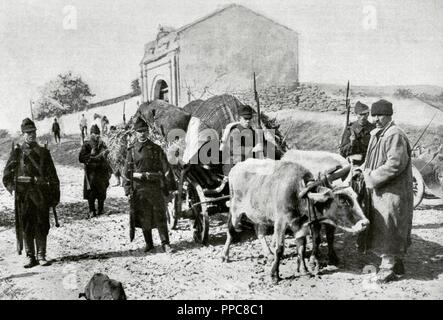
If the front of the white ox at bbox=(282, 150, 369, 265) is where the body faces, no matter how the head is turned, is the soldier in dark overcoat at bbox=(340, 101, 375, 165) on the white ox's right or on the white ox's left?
on the white ox's left

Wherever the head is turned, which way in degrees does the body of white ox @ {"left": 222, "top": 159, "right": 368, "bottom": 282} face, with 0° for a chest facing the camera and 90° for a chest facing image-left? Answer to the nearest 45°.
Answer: approximately 315°

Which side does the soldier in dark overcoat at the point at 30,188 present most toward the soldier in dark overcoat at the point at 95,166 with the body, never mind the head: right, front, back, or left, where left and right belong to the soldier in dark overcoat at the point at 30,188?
back

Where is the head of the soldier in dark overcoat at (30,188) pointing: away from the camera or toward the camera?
toward the camera

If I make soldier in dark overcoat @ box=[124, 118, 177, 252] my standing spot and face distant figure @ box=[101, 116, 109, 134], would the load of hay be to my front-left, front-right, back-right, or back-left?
front-right

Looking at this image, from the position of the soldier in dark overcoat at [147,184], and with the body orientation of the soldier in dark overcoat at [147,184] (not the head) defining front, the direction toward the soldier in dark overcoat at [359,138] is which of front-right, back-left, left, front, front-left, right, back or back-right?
left

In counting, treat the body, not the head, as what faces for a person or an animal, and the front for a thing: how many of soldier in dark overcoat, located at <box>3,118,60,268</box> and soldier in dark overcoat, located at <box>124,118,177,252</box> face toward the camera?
2

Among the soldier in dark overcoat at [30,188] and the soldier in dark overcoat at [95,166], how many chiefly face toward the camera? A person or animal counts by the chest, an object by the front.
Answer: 2

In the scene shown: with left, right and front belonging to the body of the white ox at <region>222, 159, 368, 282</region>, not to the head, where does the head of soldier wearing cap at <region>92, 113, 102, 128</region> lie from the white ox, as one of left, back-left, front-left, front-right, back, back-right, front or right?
back

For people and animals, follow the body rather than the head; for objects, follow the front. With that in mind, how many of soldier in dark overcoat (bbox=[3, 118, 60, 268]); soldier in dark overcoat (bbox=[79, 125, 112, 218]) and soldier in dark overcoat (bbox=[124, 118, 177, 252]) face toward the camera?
3

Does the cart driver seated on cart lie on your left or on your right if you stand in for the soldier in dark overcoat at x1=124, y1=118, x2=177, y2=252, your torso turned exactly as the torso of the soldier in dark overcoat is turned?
on your left

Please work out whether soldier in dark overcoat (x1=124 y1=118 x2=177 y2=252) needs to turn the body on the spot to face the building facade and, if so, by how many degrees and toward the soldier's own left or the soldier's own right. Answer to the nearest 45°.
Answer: approximately 135° to the soldier's own left

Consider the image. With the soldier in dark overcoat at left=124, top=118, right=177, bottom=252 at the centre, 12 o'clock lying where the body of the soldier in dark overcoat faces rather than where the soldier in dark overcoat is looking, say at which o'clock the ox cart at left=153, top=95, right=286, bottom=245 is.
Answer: The ox cart is roughly at 8 o'clock from the soldier in dark overcoat.

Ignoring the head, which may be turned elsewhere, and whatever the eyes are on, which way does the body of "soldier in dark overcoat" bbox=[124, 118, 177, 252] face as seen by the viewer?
toward the camera

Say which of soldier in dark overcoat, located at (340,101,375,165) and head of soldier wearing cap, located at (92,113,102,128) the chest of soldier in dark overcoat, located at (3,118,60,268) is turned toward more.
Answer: the soldier in dark overcoat

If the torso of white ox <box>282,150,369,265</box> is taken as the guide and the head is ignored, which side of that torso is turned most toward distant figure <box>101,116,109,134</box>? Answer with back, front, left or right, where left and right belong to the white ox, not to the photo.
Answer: back
